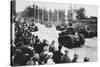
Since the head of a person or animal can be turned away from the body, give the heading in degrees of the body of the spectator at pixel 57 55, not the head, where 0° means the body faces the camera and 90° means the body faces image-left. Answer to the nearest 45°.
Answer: approximately 225°
